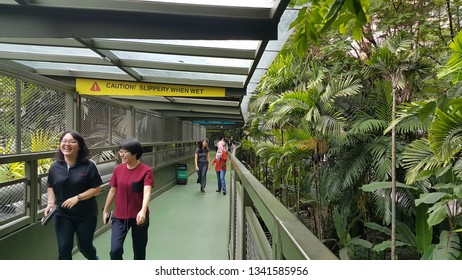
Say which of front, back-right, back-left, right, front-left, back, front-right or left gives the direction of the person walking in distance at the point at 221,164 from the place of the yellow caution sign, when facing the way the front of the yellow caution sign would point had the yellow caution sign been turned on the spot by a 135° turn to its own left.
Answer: front

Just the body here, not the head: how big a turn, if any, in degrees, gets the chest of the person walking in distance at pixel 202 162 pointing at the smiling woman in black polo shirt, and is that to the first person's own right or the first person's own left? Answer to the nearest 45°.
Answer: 0° — they already face them

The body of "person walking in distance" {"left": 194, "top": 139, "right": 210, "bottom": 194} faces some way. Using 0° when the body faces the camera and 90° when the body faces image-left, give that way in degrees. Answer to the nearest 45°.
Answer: approximately 0°

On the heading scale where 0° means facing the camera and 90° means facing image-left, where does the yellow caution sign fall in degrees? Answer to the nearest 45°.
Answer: approximately 0°

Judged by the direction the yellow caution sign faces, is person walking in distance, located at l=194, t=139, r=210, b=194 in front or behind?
behind

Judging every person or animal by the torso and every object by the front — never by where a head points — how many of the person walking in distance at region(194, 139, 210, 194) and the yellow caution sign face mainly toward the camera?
2
